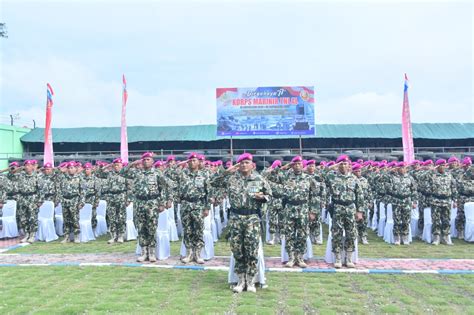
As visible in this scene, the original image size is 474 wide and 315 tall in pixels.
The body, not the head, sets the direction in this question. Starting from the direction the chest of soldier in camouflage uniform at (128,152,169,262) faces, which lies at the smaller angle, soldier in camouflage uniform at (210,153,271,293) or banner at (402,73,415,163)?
the soldier in camouflage uniform

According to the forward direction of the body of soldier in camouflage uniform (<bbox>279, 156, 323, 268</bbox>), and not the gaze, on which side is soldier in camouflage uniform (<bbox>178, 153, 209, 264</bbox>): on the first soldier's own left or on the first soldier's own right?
on the first soldier's own right

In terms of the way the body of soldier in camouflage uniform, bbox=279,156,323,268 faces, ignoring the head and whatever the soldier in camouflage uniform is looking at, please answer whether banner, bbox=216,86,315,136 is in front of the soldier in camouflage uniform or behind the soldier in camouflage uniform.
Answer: behind

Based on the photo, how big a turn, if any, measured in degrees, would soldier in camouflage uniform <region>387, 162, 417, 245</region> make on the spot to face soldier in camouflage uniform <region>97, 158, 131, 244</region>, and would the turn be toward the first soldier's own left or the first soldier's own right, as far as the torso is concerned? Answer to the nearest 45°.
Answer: approximately 90° to the first soldier's own right

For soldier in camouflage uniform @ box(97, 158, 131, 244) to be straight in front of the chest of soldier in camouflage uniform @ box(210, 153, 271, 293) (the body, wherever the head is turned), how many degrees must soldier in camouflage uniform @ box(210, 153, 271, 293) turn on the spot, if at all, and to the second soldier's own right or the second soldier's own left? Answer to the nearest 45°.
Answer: approximately 135° to the second soldier's own right

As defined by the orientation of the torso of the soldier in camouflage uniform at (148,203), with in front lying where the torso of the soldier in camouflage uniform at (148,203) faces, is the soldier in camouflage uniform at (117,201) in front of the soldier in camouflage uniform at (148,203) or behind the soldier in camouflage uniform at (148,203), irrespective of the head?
behind

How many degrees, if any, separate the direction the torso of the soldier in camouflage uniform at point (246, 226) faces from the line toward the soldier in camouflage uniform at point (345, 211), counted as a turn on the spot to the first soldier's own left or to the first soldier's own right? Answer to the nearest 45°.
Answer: approximately 135° to the first soldier's own left

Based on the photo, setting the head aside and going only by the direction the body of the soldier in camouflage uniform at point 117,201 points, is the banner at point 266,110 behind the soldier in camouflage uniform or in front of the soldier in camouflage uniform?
behind

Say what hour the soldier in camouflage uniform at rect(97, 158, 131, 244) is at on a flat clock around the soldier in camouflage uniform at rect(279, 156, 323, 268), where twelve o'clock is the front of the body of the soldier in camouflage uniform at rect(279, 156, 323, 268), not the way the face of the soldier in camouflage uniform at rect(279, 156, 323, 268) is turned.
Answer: the soldier in camouflage uniform at rect(97, 158, 131, 244) is roughly at 4 o'clock from the soldier in camouflage uniform at rect(279, 156, 323, 268).
